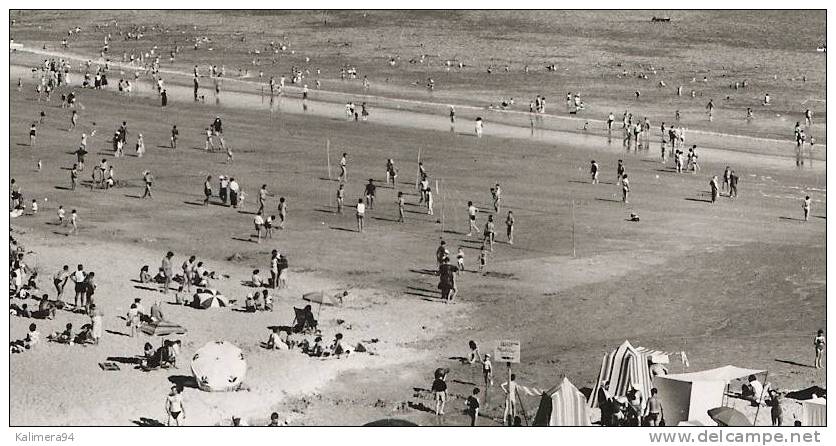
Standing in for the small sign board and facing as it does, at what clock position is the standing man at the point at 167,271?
The standing man is roughly at 4 o'clock from the small sign board.

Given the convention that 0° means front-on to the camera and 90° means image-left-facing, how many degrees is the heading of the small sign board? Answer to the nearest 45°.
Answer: approximately 0°

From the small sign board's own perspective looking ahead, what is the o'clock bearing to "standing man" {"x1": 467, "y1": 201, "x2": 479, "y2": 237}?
The standing man is roughly at 6 o'clock from the small sign board.

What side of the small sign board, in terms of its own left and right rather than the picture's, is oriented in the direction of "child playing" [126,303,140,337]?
right

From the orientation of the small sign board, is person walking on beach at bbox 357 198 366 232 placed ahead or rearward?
rearward
